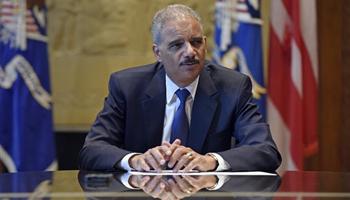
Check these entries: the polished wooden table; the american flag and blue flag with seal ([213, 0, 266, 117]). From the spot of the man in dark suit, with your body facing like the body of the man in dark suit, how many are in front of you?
1

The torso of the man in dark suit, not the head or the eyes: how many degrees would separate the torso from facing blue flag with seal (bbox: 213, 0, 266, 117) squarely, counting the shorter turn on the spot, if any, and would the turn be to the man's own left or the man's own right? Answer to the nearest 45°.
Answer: approximately 180°

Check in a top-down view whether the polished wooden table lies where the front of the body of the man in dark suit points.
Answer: yes

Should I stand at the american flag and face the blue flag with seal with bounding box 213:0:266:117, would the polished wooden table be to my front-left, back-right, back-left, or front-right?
front-left

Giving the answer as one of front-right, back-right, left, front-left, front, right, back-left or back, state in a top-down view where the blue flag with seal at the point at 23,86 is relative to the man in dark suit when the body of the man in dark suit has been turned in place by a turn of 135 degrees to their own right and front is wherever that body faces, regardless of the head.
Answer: front

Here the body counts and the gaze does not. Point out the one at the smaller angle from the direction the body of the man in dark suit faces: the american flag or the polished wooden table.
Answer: the polished wooden table

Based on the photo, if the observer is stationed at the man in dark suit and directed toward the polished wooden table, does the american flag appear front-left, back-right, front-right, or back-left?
back-left

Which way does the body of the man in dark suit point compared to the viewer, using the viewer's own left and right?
facing the viewer

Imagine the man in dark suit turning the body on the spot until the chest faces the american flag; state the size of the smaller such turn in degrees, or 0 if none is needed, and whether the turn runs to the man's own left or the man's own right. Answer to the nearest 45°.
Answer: approximately 135° to the man's own left

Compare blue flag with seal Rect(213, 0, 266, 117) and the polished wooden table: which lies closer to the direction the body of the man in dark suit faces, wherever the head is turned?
the polished wooden table

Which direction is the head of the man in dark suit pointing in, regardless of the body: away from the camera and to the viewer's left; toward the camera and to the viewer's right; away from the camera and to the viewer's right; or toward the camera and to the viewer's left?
toward the camera and to the viewer's right
